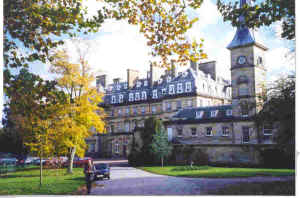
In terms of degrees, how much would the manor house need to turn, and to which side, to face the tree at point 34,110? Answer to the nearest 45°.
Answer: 0° — it already faces it

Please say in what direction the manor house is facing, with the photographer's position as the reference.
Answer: facing the viewer and to the left of the viewer

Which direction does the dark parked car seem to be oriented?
toward the camera

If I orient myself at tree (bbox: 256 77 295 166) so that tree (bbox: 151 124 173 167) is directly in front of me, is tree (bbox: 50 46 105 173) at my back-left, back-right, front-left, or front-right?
front-left

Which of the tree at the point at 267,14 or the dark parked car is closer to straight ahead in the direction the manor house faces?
the dark parked car
